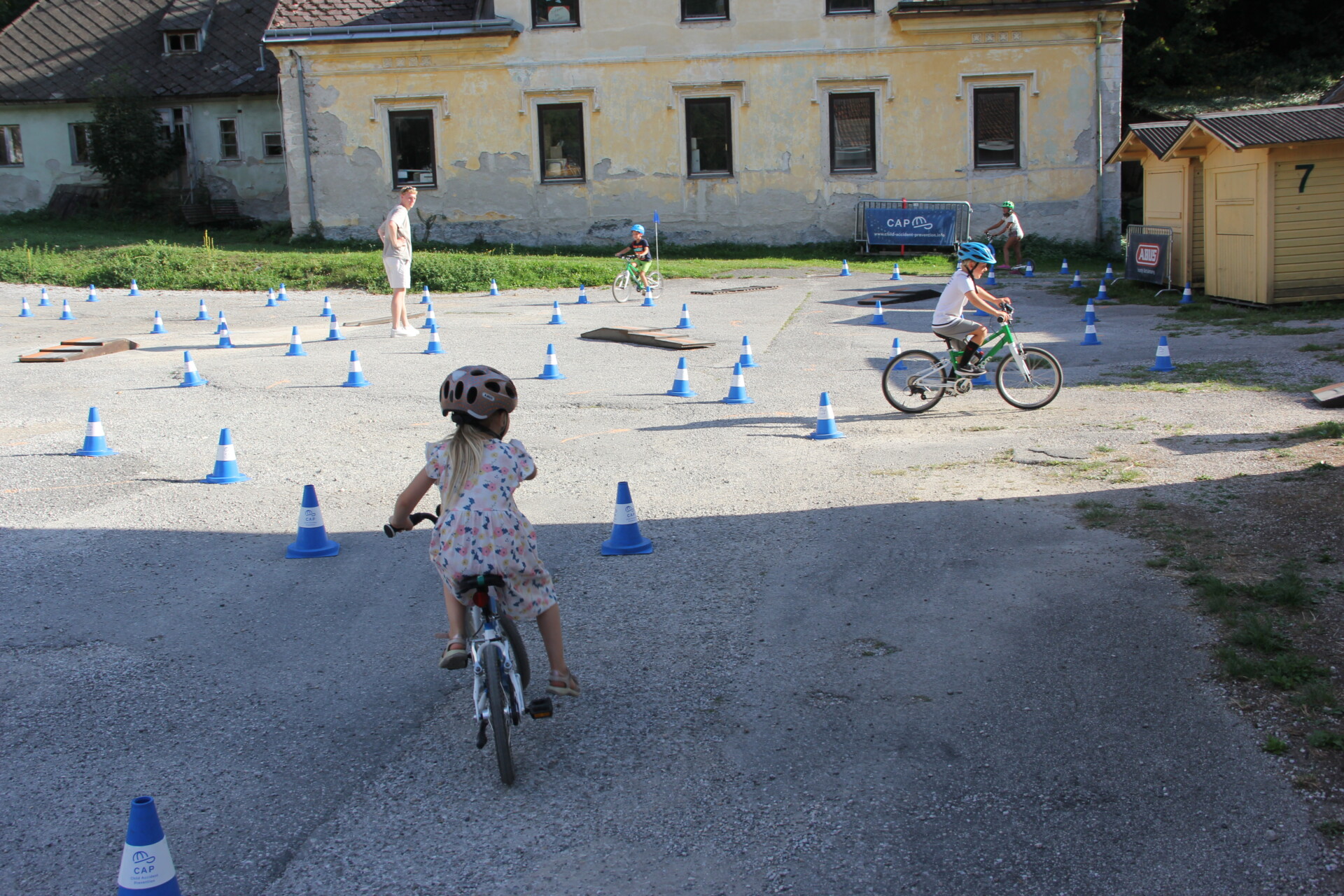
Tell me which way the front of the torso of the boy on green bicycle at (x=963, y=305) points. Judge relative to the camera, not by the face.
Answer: to the viewer's right

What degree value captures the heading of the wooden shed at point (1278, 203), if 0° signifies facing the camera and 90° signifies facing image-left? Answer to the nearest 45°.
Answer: approximately 45°

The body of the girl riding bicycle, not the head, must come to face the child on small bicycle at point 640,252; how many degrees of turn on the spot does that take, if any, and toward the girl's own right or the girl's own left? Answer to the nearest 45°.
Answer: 0° — they already face them

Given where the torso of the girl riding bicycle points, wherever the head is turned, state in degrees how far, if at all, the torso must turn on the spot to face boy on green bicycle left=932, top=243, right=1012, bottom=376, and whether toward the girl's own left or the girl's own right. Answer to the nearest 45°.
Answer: approximately 45° to the girl's own right

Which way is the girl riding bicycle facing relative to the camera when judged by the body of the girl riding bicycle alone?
away from the camera

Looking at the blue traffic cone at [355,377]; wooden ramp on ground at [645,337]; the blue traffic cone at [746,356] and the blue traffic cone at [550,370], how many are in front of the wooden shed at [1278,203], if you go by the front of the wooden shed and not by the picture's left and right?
4

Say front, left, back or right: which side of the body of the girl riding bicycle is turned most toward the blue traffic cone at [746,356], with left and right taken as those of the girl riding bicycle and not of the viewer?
front

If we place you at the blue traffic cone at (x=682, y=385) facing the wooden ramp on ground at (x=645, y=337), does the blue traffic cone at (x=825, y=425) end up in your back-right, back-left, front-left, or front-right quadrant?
back-right

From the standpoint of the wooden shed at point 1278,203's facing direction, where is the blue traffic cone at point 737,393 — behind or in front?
in front

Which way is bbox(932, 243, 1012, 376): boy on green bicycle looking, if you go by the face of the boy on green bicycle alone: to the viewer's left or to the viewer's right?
to the viewer's right

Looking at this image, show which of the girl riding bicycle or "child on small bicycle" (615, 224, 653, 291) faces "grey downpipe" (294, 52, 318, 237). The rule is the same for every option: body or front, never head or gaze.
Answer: the girl riding bicycle

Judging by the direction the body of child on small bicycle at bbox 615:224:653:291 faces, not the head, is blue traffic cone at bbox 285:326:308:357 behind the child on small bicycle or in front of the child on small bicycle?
in front
